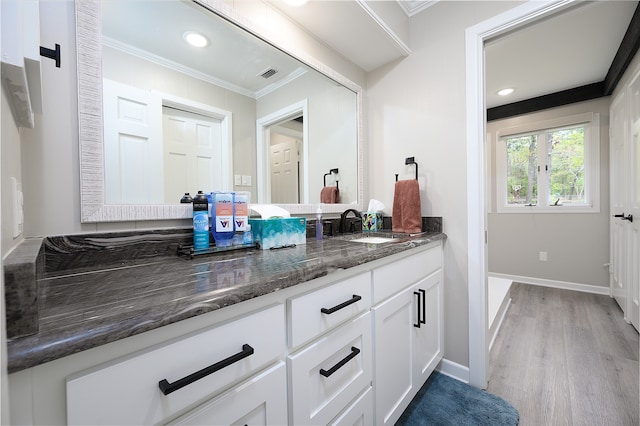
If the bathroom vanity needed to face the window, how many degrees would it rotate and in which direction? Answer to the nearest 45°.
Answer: approximately 45° to its left

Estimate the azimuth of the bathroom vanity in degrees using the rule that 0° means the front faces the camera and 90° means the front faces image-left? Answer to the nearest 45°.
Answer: approximately 315°

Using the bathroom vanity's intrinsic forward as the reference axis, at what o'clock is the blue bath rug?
The blue bath rug is roughly at 10 o'clock from the bathroom vanity.
